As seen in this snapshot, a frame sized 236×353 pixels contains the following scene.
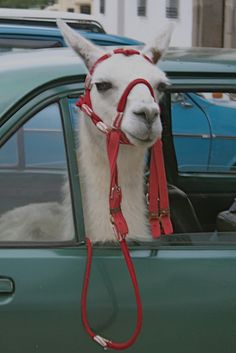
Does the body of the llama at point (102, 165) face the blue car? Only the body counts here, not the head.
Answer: no

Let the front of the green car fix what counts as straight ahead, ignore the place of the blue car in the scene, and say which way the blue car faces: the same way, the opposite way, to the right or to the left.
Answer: the same way

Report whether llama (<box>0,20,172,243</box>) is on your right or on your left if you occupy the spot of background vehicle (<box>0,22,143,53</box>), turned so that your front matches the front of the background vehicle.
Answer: on your right

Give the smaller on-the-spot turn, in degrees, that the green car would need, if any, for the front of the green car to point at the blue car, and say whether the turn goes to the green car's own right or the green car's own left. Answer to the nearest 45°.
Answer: approximately 90° to the green car's own left

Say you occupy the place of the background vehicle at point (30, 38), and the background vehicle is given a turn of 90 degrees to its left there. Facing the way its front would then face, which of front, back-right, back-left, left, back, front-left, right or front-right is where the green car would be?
back

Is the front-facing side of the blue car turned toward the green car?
no

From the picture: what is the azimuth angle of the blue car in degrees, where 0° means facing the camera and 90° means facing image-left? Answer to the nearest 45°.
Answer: approximately 270°

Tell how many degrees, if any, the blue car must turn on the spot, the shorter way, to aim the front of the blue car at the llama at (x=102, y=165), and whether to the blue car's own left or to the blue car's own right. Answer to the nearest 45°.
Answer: approximately 90° to the blue car's own right

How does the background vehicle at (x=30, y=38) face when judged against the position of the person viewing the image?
facing to the right of the viewer

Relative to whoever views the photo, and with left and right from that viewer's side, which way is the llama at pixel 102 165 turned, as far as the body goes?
facing the viewer and to the right of the viewer

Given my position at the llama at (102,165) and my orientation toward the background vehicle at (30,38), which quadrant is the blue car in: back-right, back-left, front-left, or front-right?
front-right

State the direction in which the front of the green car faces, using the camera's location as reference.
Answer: facing to the right of the viewer

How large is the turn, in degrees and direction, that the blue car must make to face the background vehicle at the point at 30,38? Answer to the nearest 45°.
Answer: approximately 135° to its left

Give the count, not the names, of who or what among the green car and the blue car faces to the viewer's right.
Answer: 2
